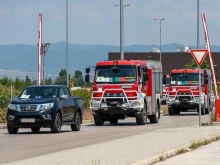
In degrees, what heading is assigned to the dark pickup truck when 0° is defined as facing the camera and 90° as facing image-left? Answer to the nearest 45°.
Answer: approximately 45°

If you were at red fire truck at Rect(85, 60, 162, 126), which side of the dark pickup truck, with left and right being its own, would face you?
back
